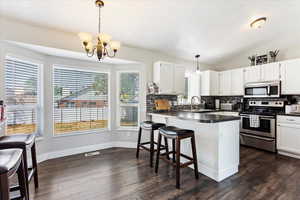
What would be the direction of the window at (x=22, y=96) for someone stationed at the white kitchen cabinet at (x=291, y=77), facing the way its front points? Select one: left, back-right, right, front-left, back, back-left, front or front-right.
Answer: front

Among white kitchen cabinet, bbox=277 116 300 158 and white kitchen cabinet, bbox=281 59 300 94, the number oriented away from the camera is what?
0

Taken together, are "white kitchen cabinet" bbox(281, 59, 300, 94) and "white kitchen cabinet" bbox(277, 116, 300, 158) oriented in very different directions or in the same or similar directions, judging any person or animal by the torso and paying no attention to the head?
same or similar directions

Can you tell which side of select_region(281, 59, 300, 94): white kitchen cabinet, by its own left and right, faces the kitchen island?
front

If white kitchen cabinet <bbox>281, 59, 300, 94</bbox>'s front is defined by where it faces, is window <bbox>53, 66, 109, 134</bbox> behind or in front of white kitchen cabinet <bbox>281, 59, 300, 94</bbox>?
in front

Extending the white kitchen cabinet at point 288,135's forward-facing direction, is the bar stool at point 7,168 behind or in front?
in front

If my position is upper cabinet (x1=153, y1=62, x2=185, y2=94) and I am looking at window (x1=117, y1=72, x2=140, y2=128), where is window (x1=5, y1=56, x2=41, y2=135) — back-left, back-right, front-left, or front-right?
front-left

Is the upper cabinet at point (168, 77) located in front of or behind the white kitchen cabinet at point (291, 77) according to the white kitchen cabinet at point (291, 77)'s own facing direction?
in front

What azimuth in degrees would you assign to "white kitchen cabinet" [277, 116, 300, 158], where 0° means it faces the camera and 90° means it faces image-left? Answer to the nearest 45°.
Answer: approximately 45°

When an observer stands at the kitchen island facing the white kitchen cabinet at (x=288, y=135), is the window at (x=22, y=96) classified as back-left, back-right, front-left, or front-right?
back-left

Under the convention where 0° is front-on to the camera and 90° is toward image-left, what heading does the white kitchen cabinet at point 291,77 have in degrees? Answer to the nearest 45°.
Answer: approximately 45°
